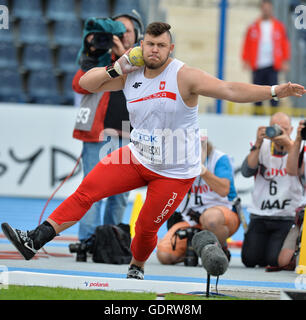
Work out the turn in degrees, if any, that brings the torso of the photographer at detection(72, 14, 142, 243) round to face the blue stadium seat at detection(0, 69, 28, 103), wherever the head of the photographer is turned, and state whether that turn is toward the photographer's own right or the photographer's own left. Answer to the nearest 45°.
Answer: approximately 135° to the photographer's own right

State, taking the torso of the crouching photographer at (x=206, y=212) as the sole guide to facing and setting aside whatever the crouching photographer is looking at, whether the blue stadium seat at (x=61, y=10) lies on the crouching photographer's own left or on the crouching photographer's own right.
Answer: on the crouching photographer's own right

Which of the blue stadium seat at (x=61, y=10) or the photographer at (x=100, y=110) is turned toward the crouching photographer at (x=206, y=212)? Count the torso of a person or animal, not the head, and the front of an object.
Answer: the blue stadium seat

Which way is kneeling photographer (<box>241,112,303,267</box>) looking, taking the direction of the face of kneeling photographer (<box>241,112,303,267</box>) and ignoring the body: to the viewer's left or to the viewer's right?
to the viewer's left

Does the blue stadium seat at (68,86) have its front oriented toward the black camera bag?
yes

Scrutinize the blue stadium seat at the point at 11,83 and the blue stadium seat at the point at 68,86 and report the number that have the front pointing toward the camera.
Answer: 2

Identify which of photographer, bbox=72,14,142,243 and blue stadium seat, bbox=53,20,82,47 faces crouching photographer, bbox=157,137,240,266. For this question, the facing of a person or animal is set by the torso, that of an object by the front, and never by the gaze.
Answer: the blue stadium seat

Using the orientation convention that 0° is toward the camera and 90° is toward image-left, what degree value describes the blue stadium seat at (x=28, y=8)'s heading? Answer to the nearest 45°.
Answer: approximately 0°

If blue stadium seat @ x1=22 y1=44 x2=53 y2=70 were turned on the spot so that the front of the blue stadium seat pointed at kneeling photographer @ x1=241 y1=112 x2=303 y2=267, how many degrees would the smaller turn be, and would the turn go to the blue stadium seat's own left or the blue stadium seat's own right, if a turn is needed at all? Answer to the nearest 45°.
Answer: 0° — it already faces them
